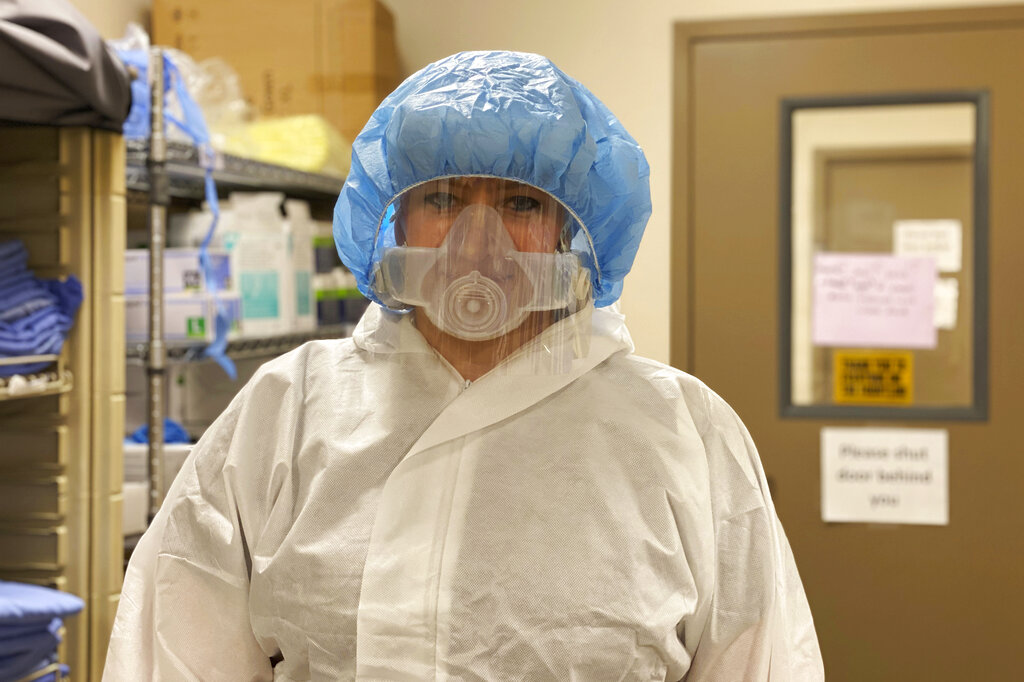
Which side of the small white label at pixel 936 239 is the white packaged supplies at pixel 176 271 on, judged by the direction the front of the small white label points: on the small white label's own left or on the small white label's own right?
on the small white label's own right

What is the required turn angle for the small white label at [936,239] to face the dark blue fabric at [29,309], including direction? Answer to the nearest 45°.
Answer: approximately 45° to its right

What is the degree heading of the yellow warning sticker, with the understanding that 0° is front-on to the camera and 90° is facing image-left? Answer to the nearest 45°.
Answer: approximately 0°

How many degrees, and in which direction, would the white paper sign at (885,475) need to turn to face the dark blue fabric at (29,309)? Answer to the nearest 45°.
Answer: approximately 45° to its right

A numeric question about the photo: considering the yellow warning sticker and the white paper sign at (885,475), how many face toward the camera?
2

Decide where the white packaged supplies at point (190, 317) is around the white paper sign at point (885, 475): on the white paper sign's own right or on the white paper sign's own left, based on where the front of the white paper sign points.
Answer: on the white paper sign's own right

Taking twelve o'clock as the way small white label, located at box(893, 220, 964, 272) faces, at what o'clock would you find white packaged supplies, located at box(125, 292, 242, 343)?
The white packaged supplies is roughly at 2 o'clock from the small white label.

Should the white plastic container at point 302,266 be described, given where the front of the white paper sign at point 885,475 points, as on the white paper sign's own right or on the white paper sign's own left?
on the white paper sign's own right
